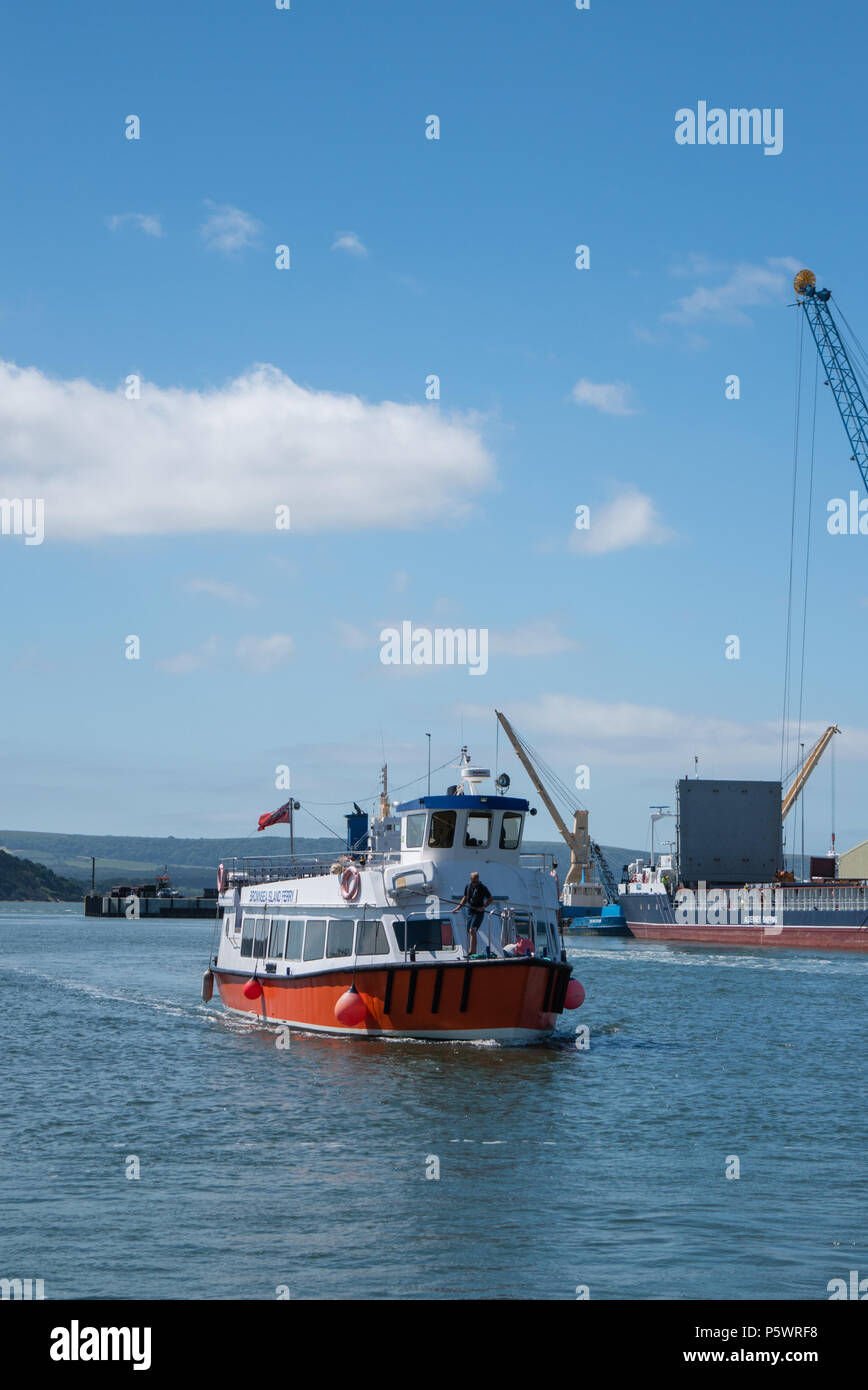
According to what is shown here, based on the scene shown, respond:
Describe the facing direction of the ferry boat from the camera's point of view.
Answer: facing the viewer and to the right of the viewer
